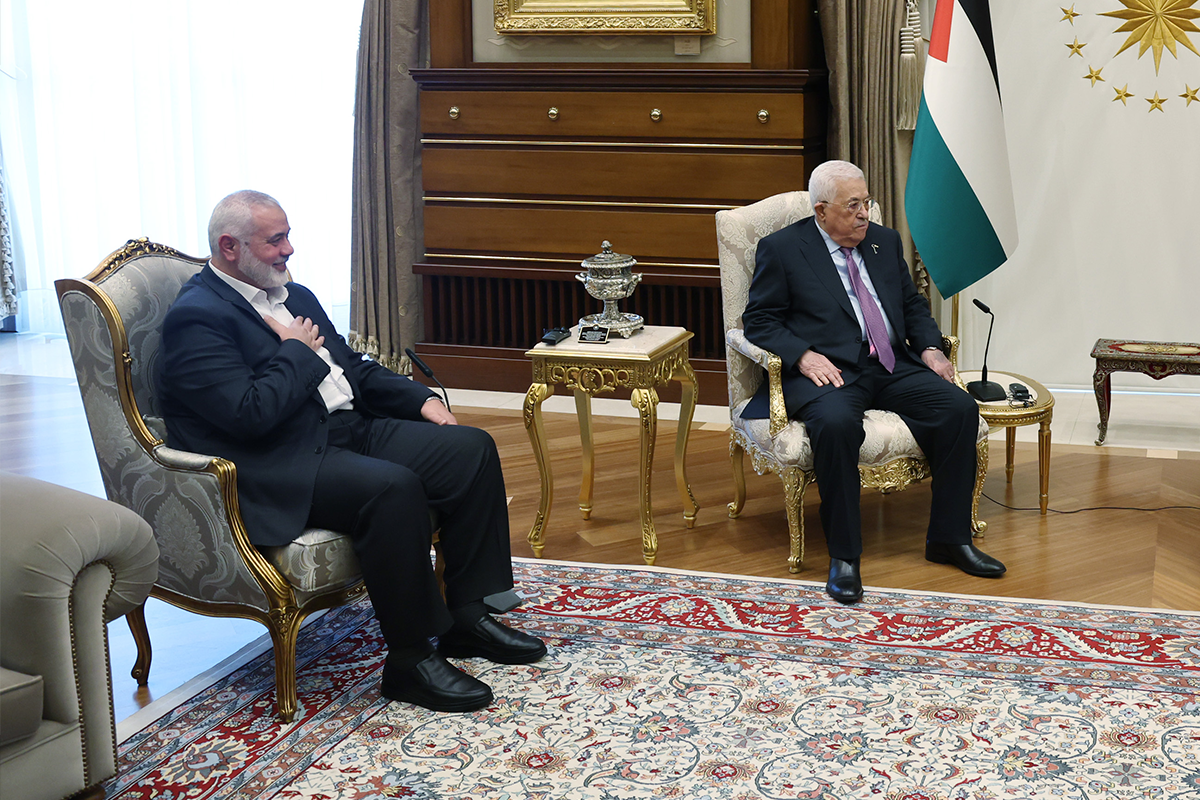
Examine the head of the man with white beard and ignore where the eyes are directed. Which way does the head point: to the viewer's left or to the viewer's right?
to the viewer's right

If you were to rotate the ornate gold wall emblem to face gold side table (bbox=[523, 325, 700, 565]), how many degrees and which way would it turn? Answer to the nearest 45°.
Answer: approximately 45° to its right

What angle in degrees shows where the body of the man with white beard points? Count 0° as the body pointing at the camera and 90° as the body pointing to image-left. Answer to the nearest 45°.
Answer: approximately 315°

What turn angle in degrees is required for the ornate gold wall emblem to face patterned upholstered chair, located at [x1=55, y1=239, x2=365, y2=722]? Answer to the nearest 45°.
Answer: approximately 45° to its right

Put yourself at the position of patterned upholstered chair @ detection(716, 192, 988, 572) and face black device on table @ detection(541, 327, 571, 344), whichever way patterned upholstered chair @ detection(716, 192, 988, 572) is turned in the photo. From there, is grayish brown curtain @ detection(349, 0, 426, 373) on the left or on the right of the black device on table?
right

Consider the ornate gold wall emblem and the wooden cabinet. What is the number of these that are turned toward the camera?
2

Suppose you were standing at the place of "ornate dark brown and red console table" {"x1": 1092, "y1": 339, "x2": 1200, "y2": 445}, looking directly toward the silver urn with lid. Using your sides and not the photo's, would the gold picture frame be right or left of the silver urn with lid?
right

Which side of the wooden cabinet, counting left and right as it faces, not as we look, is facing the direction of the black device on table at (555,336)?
front

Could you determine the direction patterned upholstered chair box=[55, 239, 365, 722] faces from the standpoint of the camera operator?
facing the viewer and to the right of the viewer

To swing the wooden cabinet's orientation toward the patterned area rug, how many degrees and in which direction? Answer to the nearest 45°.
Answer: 0° — it already faces it

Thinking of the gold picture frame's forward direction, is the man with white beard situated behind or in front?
in front
